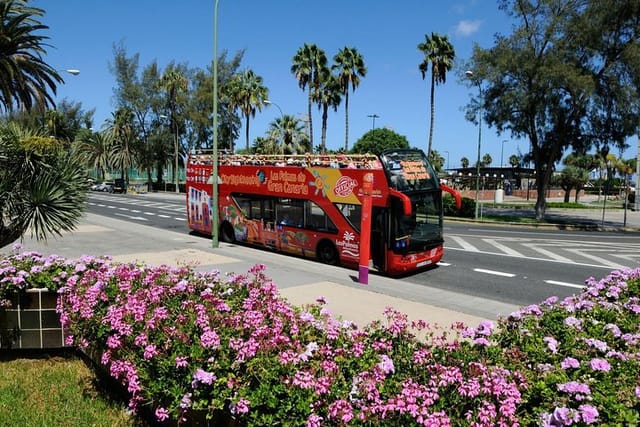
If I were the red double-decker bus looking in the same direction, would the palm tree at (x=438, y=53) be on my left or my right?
on my left

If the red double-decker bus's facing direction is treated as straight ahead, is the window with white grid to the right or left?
on its right

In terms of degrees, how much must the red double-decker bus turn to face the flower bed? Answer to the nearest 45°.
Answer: approximately 45° to its right

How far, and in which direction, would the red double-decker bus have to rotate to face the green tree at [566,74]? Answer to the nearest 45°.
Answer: approximately 90° to its left

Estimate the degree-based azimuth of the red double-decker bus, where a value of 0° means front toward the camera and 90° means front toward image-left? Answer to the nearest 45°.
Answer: approximately 315°

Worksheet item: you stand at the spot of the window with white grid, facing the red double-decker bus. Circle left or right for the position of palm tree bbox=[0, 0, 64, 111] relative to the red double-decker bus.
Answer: left

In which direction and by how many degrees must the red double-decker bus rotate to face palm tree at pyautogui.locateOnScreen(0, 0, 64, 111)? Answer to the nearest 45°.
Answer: approximately 180°

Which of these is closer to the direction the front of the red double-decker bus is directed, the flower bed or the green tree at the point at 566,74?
the flower bed
